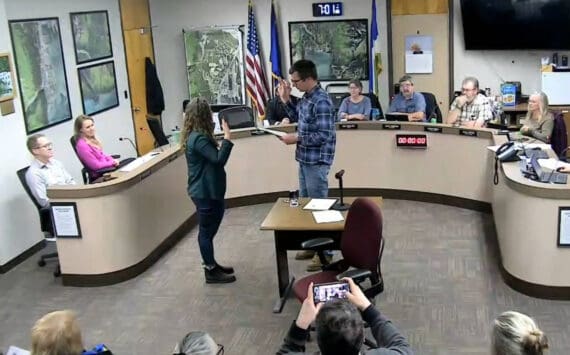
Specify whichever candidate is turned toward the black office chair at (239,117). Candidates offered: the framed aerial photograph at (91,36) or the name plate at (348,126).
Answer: the framed aerial photograph

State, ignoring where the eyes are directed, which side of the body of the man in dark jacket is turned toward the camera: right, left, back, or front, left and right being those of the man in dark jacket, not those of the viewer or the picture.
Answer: back

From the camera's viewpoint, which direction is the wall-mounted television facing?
toward the camera

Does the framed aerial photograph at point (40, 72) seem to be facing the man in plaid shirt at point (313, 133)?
yes

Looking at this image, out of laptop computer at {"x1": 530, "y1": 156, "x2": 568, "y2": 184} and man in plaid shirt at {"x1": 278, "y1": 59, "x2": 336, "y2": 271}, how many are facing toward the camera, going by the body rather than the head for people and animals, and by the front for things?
0

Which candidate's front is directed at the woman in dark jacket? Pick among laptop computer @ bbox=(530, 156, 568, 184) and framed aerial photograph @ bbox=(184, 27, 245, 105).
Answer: the framed aerial photograph

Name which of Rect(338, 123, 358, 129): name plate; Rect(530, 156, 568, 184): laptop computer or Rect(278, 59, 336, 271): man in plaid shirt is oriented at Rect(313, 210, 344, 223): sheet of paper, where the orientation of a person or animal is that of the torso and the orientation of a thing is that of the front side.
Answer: the name plate

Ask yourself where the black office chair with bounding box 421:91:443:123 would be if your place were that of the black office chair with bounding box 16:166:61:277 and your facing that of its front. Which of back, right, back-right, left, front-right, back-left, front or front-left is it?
front

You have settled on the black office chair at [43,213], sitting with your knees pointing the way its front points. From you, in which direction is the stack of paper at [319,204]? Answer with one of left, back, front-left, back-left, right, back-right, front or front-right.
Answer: front-right

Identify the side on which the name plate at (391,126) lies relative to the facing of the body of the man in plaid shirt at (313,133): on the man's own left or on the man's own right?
on the man's own right

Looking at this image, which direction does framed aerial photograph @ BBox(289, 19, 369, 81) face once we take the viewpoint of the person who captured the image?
facing the viewer

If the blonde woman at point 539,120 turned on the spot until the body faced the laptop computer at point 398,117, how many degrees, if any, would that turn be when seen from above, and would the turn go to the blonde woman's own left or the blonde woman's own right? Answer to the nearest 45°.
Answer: approximately 45° to the blonde woman's own right

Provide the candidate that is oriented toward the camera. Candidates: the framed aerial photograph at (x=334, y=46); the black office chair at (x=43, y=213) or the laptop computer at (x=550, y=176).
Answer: the framed aerial photograph

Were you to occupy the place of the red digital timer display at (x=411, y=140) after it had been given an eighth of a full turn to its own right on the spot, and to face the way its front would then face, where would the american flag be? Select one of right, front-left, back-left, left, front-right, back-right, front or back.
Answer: right

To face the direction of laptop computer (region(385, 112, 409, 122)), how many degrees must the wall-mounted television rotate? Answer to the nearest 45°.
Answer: approximately 45° to its right

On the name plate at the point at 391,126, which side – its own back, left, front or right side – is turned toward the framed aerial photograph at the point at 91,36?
right

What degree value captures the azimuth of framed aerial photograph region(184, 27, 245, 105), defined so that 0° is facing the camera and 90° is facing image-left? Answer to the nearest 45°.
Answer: approximately 0°

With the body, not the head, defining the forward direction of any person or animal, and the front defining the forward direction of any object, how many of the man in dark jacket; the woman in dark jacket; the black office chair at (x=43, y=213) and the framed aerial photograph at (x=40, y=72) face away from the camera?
1

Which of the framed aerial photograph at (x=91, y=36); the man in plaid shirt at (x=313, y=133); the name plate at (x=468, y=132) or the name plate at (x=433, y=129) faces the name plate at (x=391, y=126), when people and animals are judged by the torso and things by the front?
the framed aerial photograph
